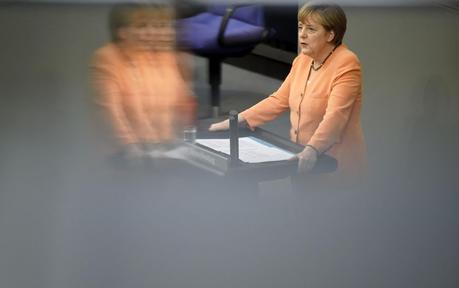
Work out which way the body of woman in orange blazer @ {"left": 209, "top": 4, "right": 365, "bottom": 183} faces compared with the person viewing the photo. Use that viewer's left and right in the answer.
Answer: facing the viewer and to the left of the viewer

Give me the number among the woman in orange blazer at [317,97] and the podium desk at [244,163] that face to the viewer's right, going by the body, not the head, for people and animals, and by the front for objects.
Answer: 0

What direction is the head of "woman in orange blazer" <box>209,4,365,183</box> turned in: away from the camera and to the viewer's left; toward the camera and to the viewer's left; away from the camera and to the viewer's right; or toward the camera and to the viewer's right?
toward the camera and to the viewer's left

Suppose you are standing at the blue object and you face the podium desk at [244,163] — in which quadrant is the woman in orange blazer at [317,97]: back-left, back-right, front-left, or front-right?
front-left
